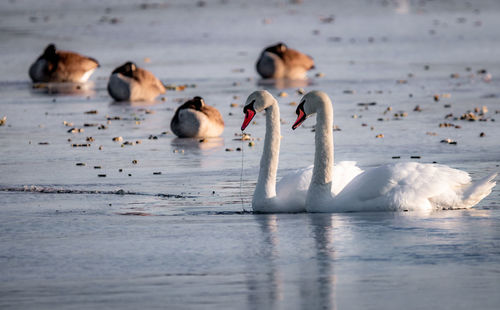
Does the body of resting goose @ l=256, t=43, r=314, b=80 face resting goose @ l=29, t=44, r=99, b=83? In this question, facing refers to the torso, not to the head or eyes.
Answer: yes

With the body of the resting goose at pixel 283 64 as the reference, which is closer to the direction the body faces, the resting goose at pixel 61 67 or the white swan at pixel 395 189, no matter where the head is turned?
the resting goose

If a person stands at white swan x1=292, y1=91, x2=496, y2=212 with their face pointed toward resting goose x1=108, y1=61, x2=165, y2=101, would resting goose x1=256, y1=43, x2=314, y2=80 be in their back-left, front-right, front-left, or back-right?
front-right

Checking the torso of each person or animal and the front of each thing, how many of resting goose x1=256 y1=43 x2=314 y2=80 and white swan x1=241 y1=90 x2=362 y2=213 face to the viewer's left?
2

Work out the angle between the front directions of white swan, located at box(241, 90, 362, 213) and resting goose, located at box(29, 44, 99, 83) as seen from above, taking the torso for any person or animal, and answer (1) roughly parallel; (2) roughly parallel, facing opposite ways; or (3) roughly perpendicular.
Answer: roughly parallel

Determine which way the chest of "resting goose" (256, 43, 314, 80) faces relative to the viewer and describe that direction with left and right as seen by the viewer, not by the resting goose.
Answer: facing to the left of the viewer

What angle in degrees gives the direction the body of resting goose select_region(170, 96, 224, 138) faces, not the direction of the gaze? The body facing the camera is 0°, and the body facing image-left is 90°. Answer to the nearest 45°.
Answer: approximately 45°

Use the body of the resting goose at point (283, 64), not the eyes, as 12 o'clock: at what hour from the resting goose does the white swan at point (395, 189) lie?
The white swan is roughly at 9 o'clock from the resting goose.

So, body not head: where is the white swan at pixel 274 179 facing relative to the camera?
to the viewer's left

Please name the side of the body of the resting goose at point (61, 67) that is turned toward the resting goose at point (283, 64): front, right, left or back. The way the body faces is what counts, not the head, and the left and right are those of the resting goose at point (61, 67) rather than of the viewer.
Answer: back

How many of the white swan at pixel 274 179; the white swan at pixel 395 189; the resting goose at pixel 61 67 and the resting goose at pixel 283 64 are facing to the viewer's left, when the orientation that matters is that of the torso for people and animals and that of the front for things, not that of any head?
4

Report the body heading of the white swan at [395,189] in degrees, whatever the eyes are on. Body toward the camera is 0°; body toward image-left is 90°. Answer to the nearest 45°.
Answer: approximately 90°

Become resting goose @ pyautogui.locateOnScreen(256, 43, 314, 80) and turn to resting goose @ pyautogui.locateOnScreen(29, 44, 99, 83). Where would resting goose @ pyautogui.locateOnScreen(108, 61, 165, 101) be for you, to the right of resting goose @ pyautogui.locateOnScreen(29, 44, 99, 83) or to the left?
left

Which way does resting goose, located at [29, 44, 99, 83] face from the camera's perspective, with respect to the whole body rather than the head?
to the viewer's left

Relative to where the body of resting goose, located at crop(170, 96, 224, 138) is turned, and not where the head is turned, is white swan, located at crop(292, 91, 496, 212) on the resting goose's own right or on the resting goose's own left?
on the resting goose's own left

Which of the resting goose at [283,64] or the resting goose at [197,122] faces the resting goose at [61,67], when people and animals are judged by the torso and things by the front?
the resting goose at [283,64]

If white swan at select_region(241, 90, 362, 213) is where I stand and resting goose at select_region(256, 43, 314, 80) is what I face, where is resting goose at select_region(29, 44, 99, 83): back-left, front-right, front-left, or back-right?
front-left
